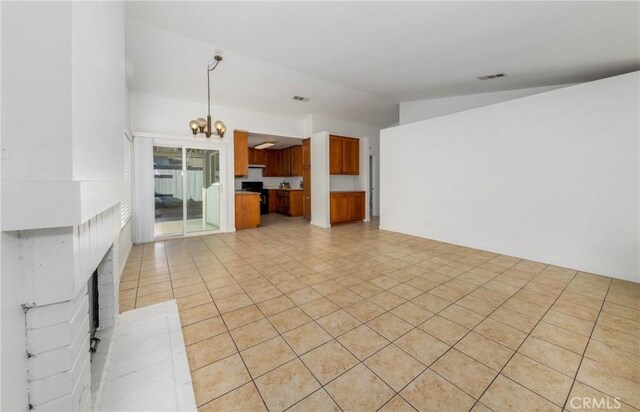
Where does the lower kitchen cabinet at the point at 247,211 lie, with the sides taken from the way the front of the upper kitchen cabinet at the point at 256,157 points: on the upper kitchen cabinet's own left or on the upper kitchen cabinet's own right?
on the upper kitchen cabinet's own right

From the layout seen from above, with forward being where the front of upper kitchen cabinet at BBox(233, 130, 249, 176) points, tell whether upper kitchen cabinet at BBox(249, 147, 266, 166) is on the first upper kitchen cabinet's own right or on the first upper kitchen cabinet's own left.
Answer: on the first upper kitchen cabinet's own left

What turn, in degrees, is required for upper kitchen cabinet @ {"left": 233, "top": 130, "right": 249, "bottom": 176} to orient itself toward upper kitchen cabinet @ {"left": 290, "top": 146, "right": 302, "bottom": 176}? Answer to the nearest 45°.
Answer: approximately 45° to its left

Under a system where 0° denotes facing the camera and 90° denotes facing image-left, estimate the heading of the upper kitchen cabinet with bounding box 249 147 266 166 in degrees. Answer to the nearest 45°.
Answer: approximately 315°
